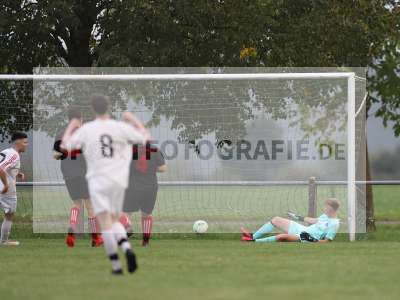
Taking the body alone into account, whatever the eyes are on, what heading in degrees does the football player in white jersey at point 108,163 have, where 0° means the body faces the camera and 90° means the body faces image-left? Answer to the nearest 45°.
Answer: approximately 180°

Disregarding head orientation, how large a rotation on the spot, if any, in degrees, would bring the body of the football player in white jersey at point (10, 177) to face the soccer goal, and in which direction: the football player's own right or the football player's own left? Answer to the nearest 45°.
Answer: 0° — they already face it

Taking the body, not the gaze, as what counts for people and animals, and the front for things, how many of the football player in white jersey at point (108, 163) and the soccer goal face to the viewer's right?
0

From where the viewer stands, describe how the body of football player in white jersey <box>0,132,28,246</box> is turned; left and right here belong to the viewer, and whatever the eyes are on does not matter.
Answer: facing to the right of the viewer

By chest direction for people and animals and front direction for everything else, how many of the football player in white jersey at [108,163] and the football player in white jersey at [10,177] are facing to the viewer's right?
1

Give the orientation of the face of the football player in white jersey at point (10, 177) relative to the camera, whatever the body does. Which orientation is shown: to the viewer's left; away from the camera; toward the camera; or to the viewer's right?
to the viewer's right

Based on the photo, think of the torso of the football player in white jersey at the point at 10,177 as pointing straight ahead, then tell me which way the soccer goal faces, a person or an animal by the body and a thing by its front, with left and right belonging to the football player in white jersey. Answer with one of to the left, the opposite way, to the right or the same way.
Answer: to the right

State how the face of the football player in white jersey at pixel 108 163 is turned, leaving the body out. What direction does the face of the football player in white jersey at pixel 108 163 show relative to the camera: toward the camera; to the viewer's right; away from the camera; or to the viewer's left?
away from the camera

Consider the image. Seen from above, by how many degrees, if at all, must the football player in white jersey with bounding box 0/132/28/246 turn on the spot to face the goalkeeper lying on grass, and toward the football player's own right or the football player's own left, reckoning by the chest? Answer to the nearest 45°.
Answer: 0° — they already face them

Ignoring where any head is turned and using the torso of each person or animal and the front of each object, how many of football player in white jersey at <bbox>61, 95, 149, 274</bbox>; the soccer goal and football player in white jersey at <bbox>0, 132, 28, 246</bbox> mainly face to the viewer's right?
1

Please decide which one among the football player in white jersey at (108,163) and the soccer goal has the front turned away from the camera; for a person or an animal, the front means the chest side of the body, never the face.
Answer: the football player in white jersey
